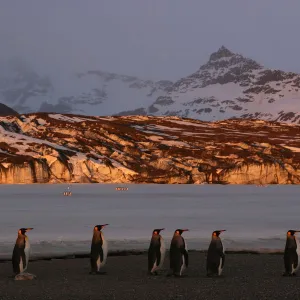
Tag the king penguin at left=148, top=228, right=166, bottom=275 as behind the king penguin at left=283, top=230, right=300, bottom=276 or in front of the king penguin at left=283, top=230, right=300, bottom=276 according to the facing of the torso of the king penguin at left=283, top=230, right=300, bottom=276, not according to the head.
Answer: behind

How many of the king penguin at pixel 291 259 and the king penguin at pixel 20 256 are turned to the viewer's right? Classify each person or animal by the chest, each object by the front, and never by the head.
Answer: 2

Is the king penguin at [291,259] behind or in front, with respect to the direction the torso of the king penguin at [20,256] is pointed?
in front

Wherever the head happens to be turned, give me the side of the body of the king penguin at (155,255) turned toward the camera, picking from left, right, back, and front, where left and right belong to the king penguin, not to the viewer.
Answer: right

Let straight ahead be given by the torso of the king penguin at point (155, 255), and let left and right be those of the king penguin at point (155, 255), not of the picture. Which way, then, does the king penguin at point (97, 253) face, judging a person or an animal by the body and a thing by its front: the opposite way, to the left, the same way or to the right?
the same way

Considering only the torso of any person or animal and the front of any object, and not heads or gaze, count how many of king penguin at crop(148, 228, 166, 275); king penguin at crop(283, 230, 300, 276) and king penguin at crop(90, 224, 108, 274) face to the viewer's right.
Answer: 3

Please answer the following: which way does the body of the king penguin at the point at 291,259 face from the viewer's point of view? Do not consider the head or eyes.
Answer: to the viewer's right

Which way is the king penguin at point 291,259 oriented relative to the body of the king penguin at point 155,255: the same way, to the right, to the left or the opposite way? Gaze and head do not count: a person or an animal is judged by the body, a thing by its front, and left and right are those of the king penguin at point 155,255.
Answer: the same way

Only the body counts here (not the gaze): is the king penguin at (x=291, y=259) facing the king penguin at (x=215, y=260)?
no

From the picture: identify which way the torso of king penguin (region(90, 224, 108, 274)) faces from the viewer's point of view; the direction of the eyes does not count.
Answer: to the viewer's right

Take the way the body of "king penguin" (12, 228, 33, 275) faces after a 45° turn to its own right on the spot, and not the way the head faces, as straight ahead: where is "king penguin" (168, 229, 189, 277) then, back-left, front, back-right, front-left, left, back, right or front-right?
front-left
